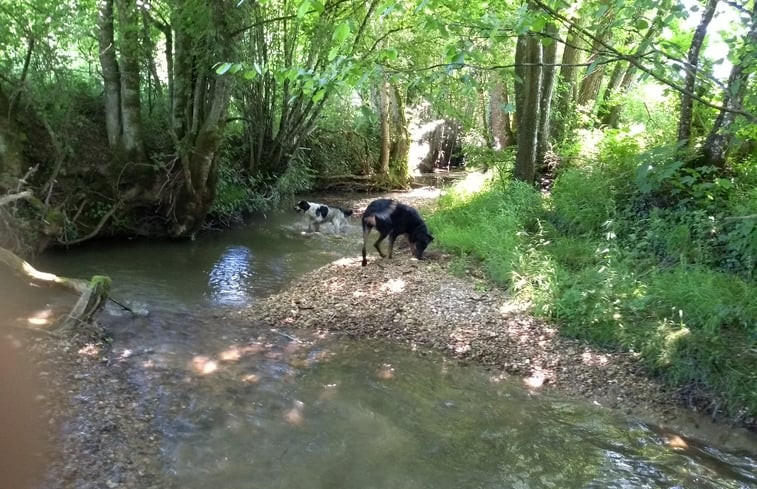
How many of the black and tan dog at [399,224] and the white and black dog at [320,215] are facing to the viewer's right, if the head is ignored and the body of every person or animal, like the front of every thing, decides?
1

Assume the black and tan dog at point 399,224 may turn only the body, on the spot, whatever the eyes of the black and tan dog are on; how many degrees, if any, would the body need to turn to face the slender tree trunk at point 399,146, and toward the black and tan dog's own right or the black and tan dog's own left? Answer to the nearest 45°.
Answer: approximately 90° to the black and tan dog's own left

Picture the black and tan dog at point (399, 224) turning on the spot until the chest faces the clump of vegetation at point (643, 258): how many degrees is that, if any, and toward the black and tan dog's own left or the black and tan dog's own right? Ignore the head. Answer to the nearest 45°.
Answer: approximately 45° to the black and tan dog's own right

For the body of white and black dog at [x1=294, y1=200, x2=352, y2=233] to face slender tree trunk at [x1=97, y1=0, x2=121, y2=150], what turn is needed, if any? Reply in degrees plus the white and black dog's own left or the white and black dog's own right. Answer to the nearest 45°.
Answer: approximately 45° to the white and black dog's own left

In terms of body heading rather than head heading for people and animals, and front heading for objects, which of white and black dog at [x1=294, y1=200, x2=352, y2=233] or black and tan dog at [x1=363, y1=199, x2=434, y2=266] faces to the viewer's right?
black and tan dog at [x1=363, y1=199, x2=434, y2=266]

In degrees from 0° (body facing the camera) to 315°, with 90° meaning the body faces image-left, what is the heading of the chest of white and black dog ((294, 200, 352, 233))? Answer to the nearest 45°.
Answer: approximately 90°

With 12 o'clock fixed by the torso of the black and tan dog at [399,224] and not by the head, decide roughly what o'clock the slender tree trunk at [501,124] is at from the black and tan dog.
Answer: The slender tree trunk is roughly at 10 o'clock from the black and tan dog.

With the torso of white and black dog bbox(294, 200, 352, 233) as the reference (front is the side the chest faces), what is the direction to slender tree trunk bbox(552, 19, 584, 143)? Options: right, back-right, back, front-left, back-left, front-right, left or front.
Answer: back

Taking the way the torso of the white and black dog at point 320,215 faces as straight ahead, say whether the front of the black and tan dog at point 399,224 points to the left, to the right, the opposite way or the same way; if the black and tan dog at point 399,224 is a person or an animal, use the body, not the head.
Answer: the opposite way

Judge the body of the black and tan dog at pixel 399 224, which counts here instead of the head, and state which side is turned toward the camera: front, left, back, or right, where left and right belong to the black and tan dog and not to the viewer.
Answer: right

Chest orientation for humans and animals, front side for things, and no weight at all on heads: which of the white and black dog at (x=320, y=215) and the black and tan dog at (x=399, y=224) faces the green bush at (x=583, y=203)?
the black and tan dog at (x=399, y=224)
